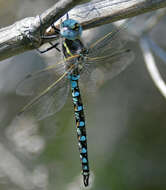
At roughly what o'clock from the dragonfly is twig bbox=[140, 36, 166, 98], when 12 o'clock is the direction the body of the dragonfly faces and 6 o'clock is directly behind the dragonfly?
The twig is roughly at 2 o'clock from the dragonfly.

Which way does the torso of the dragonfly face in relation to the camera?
away from the camera
